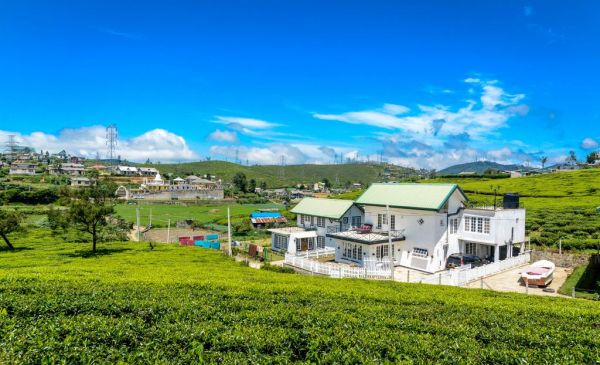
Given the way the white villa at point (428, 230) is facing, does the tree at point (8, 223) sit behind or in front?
in front

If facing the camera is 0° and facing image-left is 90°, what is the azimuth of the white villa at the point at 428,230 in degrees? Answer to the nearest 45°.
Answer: approximately 45°

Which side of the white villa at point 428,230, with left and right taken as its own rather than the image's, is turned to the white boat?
left
